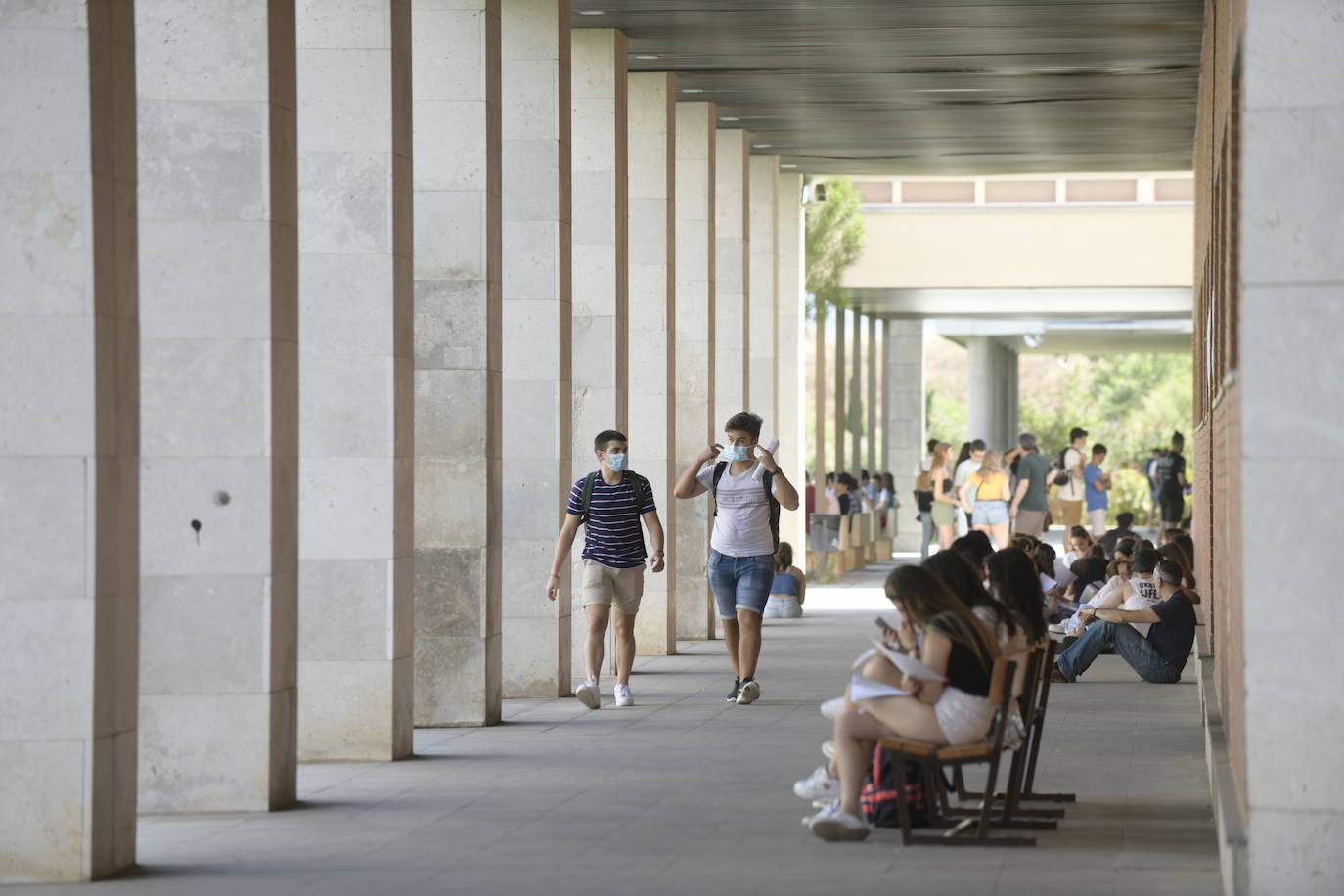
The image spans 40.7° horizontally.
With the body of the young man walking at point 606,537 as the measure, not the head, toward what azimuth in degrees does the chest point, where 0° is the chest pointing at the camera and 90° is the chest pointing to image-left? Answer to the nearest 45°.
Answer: approximately 0°

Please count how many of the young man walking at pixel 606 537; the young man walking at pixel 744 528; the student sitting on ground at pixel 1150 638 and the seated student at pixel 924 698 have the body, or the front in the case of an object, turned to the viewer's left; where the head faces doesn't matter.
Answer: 2

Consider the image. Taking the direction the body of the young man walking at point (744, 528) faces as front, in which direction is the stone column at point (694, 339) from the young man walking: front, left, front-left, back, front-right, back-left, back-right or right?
back

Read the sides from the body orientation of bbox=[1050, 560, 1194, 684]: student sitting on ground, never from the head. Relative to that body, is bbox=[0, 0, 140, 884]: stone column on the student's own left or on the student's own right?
on the student's own left

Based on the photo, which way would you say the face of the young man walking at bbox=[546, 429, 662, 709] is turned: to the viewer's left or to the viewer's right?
to the viewer's right

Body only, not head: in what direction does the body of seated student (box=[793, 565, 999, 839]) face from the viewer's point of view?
to the viewer's left

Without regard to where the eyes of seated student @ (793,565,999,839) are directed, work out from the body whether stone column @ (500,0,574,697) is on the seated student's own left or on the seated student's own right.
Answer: on the seated student's own right

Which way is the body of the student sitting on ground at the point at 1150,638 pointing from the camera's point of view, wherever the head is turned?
to the viewer's left

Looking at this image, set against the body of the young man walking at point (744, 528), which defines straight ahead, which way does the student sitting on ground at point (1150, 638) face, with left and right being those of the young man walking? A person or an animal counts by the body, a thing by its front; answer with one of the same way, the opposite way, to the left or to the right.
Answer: to the right

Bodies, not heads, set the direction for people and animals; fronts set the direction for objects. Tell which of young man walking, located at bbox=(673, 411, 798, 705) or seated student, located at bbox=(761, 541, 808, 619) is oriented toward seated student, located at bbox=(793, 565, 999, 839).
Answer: the young man walking
